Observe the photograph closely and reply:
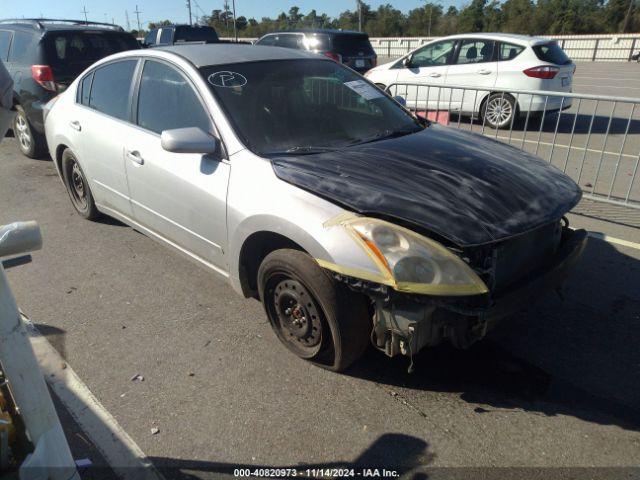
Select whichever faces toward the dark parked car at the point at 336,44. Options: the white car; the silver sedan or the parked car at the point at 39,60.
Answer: the white car

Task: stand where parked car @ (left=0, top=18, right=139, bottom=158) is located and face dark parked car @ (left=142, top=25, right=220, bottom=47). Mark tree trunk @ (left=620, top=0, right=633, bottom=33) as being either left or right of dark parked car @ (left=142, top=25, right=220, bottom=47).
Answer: right

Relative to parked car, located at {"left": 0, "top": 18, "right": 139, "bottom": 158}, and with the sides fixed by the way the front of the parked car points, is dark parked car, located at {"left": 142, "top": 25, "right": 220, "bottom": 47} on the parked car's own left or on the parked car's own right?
on the parked car's own right

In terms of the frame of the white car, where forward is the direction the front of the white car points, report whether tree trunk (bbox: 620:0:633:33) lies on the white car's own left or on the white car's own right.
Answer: on the white car's own right

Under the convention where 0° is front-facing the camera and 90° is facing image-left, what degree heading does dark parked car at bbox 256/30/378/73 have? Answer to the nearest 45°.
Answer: approximately 135°

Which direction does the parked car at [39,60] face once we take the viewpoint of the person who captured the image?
facing away from the viewer and to the left of the viewer

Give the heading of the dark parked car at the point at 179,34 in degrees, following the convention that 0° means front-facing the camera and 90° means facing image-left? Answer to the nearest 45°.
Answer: approximately 135°

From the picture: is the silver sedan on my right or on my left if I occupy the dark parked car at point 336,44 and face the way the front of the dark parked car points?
on my left
